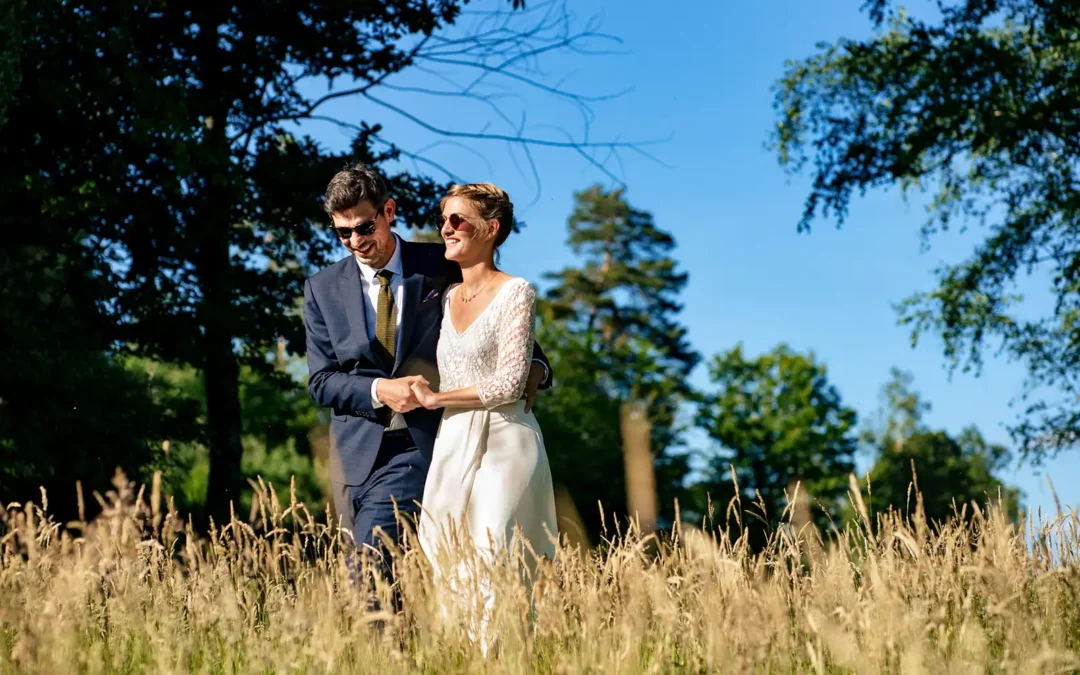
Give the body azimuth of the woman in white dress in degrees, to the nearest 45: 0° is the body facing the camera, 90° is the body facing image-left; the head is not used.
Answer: approximately 45°

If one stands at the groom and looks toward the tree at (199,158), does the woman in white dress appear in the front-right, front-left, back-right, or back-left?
back-right

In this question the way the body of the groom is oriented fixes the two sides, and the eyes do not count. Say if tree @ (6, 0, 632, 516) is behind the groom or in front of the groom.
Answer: behind
